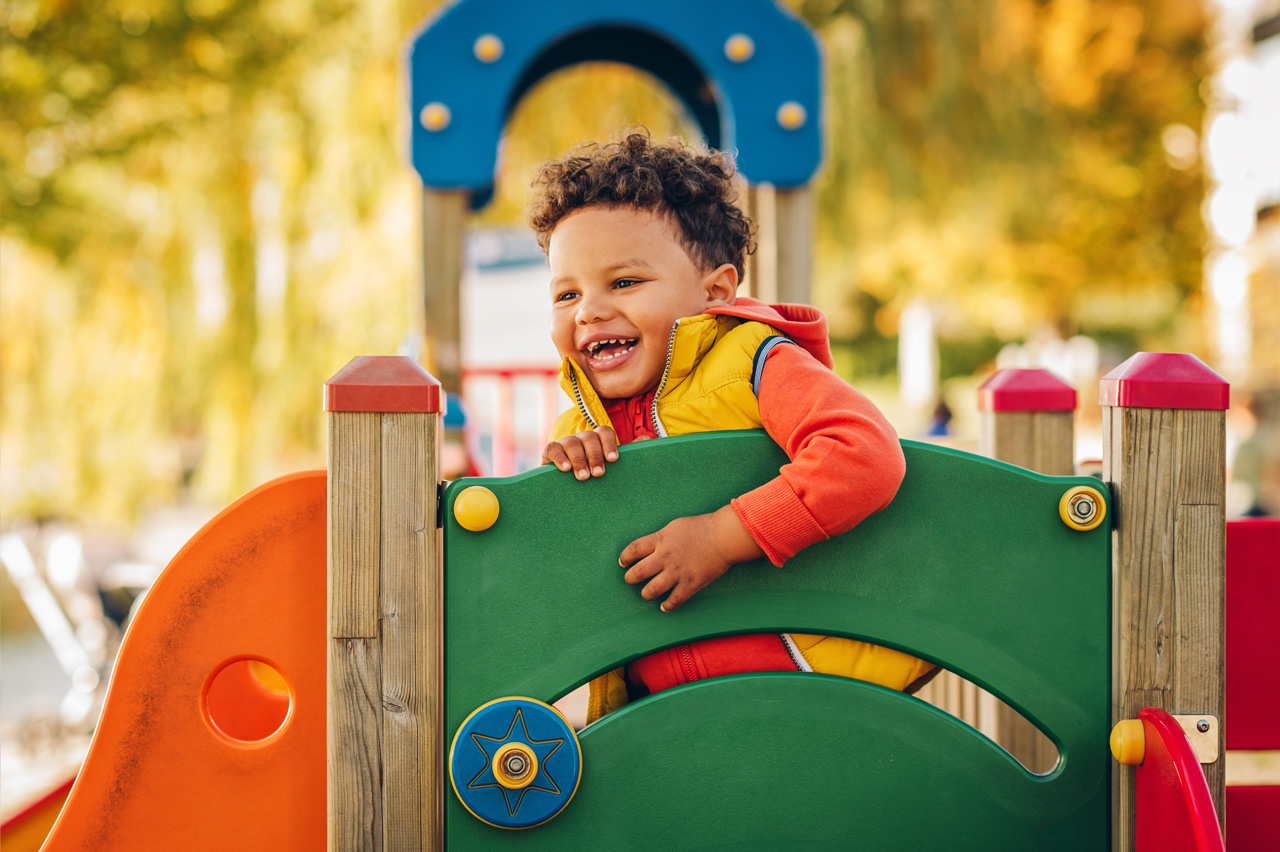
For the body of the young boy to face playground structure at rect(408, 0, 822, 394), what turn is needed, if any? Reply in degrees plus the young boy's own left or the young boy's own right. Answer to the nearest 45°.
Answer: approximately 135° to the young boy's own right

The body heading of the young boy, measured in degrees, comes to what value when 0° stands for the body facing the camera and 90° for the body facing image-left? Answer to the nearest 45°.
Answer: approximately 45°

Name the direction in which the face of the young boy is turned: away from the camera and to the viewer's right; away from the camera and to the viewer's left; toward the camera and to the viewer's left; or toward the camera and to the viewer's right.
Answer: toward the camera and to the viewer's left
